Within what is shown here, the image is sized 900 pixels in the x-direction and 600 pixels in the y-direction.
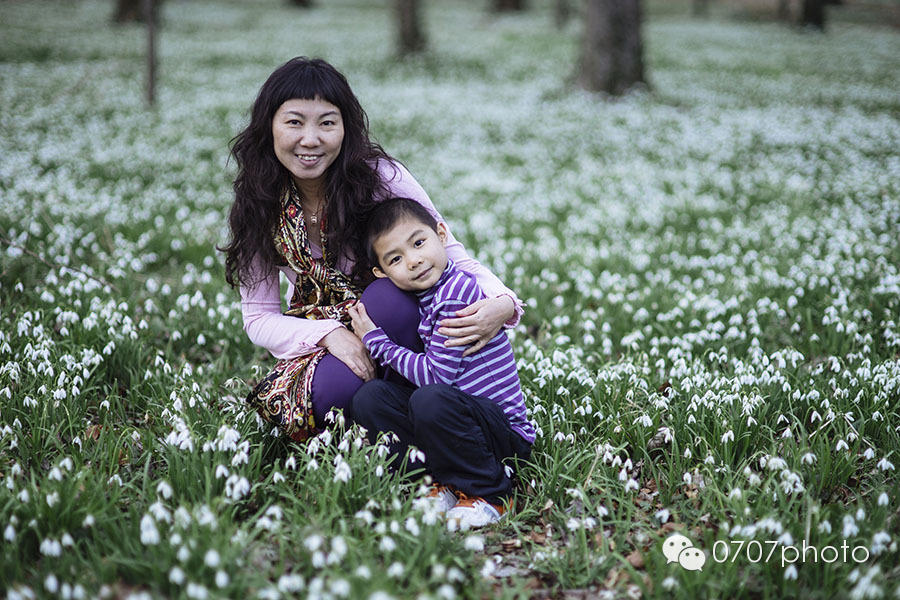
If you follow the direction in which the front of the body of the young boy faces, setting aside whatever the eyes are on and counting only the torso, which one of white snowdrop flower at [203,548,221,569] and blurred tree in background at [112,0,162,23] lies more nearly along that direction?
the white snowdrop flower

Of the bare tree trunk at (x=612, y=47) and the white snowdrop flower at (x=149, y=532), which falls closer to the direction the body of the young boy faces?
the white snowdrop flower

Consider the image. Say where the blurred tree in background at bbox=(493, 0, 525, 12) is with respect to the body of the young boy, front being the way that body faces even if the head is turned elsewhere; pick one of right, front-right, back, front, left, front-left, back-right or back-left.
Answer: back-right

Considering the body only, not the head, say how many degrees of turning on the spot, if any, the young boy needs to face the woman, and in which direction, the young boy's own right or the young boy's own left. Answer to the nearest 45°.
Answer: approximately 90° to the young boy's own right

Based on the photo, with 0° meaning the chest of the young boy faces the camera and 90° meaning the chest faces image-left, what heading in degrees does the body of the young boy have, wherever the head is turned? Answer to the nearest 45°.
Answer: approximately 45°

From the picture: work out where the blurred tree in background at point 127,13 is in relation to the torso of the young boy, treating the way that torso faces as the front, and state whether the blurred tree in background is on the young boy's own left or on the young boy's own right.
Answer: on the young boy's own right

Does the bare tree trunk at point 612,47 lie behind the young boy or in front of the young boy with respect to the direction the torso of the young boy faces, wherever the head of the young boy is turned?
behind

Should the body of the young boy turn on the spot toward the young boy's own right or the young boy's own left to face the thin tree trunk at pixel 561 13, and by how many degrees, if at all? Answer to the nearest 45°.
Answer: approximately 135° to the young boy's own right

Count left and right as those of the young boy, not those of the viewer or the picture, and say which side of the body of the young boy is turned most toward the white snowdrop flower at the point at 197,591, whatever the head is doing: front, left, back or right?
front
